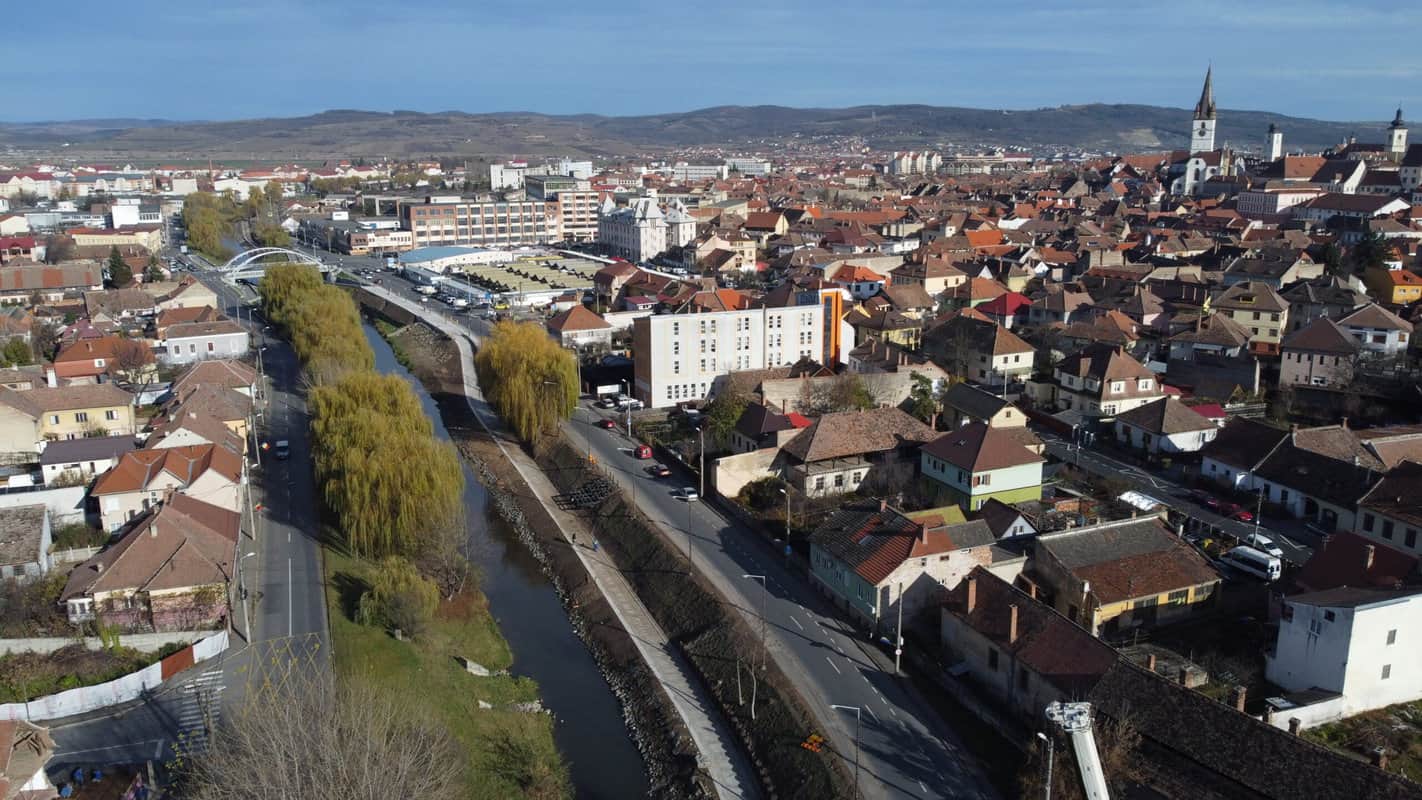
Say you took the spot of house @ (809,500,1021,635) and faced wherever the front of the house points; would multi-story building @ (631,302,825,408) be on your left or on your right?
on your right

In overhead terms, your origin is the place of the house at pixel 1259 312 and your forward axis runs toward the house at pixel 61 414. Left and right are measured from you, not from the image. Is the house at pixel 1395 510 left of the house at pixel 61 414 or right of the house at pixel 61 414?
left

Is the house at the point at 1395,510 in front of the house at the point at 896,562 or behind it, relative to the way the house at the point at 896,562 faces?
behind

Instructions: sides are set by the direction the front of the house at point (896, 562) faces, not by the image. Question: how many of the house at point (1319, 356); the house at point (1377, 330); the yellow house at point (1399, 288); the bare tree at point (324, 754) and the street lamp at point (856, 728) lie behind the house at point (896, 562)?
3

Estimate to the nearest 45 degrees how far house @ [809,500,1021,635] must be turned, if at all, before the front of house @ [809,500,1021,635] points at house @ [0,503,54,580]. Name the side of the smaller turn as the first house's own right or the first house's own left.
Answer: approximately 45° to the first house's own right

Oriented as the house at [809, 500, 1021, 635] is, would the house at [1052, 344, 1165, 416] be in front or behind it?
behind

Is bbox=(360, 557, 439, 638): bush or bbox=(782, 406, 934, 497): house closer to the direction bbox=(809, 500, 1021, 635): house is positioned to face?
the bush

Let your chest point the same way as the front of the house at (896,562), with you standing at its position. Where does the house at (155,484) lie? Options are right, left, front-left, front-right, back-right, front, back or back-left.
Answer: front-right

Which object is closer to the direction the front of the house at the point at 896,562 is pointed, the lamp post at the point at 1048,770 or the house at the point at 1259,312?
the lamp post

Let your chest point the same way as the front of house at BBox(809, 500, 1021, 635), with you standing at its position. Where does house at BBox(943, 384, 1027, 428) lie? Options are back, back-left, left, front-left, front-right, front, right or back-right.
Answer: back-right

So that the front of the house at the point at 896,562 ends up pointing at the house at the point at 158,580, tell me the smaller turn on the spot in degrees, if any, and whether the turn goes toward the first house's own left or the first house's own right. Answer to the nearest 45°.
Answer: approximately 45° to the first house's own right

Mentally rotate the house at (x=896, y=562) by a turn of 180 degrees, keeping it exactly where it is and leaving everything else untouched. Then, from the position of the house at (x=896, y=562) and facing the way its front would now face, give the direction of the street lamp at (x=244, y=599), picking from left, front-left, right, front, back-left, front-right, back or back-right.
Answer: back-left

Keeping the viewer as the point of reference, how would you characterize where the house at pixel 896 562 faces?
facing the viewer and to the left of the viewer

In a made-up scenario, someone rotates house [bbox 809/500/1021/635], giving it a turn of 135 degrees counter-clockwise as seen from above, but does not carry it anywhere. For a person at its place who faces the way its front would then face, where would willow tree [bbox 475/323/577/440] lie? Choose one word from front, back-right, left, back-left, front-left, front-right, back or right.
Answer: back-left

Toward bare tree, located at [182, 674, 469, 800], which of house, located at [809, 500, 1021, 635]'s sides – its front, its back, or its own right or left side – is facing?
front
